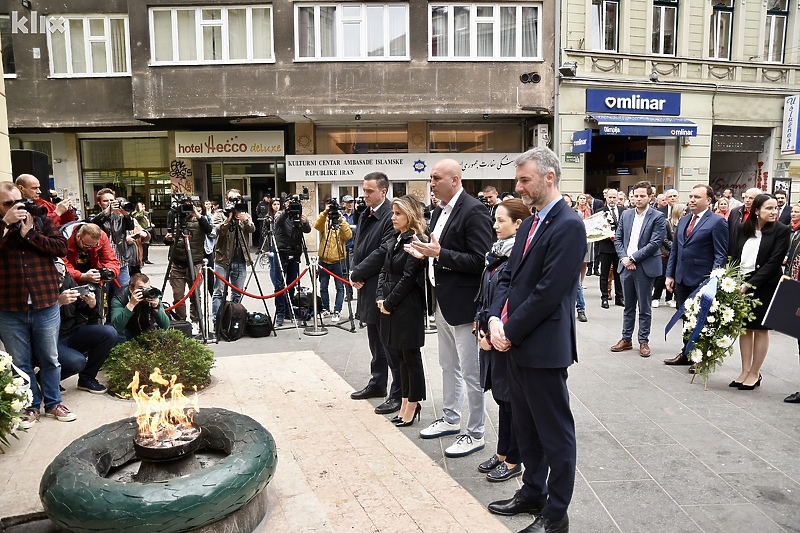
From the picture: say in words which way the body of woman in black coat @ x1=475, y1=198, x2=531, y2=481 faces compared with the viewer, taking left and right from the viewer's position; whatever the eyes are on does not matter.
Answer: facing to the left of the viewer

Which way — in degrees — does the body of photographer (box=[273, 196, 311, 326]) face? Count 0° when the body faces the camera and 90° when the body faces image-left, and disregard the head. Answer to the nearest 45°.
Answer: approximately 0°

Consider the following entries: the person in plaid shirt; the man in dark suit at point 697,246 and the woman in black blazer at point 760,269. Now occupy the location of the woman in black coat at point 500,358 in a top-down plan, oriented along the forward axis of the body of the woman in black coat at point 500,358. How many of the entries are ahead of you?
1

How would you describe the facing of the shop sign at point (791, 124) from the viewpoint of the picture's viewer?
facing the viewer

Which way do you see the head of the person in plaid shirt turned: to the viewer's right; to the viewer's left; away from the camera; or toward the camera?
to the viewer's right

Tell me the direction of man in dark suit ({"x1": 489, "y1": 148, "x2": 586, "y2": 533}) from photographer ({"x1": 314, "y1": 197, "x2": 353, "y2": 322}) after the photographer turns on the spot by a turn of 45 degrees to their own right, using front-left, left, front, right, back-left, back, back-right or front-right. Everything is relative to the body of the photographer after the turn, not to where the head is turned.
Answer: front-left

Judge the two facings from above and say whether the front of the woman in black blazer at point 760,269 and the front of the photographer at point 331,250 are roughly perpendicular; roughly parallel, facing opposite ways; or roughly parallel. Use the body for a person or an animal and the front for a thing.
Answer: roughly perpendicular

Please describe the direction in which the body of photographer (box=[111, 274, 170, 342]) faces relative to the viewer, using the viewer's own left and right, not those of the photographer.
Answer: facing the viewer and to the right of the viewer

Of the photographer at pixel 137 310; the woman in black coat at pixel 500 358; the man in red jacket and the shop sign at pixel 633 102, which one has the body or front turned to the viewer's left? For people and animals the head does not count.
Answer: the woman in black coat

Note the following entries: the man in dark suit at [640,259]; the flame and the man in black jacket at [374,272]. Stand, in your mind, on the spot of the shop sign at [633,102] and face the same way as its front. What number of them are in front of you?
3

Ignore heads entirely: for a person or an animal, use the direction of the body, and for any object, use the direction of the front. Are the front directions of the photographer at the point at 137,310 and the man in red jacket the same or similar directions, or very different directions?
same or similar directions

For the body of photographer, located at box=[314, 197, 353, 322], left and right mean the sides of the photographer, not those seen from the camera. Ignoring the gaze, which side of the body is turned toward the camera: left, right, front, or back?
front
